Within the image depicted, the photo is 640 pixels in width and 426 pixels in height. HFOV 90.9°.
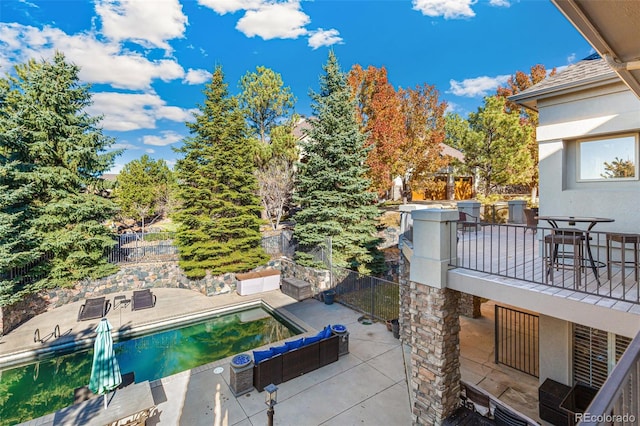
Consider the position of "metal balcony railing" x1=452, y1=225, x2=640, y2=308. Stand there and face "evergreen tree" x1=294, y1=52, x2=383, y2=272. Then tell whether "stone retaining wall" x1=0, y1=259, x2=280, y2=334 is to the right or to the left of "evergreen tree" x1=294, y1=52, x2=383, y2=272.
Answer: left

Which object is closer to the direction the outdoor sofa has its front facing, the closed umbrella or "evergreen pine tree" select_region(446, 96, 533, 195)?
the closed umbrella

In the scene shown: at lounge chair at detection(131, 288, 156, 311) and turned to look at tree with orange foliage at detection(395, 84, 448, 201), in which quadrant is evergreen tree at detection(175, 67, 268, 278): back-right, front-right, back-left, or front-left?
front-left
